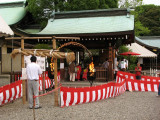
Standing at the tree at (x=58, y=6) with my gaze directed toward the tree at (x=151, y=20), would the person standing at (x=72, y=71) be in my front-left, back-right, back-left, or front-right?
back-right
